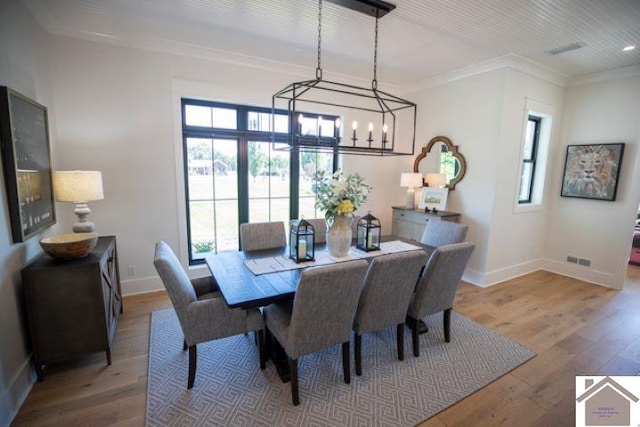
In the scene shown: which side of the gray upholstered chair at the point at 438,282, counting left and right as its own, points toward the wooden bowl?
left

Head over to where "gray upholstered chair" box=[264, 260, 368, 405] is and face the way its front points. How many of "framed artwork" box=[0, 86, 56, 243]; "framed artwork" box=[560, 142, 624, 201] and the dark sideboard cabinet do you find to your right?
1

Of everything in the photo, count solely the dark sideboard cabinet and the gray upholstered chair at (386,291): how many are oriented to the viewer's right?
1

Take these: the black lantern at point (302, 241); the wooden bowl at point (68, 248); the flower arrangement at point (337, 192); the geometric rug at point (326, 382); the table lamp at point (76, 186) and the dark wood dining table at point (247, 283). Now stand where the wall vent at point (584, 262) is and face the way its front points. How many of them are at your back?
0

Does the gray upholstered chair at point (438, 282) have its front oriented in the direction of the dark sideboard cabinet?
no

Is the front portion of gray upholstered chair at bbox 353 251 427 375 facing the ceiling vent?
no

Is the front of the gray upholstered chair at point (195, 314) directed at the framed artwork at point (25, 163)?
no

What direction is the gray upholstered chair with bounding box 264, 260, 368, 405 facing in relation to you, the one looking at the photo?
facing away from the viewer and to the left of the viewer

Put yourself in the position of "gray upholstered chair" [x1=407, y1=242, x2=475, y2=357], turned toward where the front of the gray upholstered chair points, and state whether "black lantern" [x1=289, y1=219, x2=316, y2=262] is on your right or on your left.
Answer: on your left

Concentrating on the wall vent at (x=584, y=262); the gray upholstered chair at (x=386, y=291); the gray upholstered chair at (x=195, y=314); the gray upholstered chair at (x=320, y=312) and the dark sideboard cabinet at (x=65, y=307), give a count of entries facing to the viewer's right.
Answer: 2

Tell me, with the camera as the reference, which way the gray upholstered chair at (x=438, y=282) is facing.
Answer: facing away from the viewer and to the left of the viewer

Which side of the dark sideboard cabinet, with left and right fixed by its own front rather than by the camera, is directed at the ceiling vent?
front

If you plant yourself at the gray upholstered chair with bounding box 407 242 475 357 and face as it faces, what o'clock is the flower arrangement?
The flower arrangement is roughly at 10 o'clock from the gray upholstered chair.

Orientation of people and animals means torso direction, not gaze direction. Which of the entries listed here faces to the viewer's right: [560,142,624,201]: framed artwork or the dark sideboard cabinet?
the dark sideboard cabinet

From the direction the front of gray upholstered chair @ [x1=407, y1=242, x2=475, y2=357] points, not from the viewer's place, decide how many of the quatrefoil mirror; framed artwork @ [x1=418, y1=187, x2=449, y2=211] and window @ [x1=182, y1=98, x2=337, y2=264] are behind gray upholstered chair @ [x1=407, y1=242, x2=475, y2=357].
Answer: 0

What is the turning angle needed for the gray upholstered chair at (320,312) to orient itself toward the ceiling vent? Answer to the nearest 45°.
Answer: approximately 90° to its right

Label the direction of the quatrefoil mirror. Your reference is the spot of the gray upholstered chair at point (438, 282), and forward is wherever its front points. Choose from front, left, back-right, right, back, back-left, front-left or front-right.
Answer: front-right

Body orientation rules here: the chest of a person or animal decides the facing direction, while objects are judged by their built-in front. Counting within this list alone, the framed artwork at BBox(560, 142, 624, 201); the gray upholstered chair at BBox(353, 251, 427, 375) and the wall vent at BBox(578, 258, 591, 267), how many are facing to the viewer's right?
0

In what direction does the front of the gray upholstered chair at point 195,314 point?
to the viewer's right

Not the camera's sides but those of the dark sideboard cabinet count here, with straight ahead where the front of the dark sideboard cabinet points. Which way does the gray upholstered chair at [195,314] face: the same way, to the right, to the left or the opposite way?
the same way

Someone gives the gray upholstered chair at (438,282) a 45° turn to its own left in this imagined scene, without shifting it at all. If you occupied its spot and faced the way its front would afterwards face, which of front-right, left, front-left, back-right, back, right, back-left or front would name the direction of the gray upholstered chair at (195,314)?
front-left
